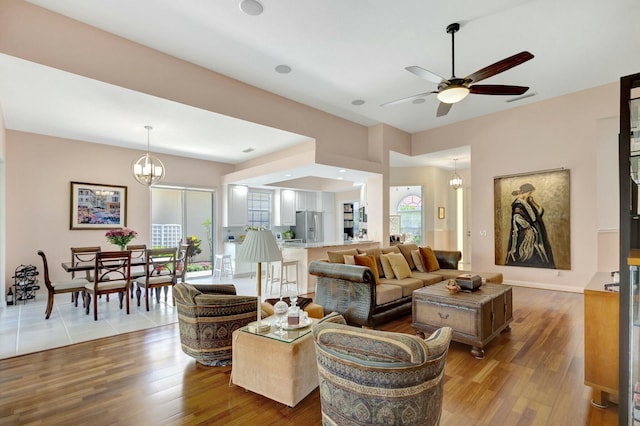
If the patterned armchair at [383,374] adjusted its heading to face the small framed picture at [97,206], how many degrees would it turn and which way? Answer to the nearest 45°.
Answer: approximately 90° to its left

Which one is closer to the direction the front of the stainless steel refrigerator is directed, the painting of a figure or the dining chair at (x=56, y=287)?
the painting of a figure

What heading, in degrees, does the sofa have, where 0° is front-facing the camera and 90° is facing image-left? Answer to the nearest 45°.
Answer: approximately 315°

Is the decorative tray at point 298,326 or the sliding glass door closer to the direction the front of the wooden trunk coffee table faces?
the decorative tray

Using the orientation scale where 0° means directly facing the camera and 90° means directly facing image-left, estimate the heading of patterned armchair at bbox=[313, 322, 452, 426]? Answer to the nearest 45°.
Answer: approximately 225°

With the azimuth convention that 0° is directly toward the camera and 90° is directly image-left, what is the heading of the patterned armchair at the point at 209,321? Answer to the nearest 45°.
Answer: approximately 225°

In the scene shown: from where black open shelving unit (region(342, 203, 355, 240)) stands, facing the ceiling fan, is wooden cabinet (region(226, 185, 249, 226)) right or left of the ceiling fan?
right

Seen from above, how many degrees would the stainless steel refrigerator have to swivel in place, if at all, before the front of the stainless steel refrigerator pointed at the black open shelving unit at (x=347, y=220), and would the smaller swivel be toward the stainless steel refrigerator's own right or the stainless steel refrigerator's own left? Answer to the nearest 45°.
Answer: approximately 90° to the stainless steel refrigerator's own left

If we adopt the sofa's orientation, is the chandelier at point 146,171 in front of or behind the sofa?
behind

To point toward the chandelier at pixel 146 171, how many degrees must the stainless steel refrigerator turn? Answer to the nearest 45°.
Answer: approximately 90° to its right

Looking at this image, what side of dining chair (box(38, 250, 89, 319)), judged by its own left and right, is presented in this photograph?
right

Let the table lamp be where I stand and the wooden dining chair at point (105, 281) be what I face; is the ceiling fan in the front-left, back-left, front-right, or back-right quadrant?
back-right

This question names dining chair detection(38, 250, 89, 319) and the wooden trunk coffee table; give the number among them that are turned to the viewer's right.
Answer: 1
